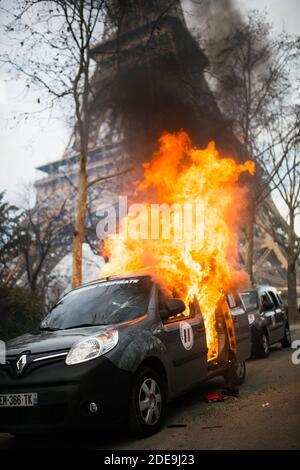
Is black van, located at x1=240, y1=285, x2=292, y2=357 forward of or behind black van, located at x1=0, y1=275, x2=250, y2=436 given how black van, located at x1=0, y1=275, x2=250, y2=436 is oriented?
behind

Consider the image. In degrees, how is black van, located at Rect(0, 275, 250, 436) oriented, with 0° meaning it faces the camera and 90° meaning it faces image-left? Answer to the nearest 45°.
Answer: approximately 45°

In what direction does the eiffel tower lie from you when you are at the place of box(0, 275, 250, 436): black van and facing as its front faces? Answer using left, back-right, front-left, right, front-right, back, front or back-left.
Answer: back-right
